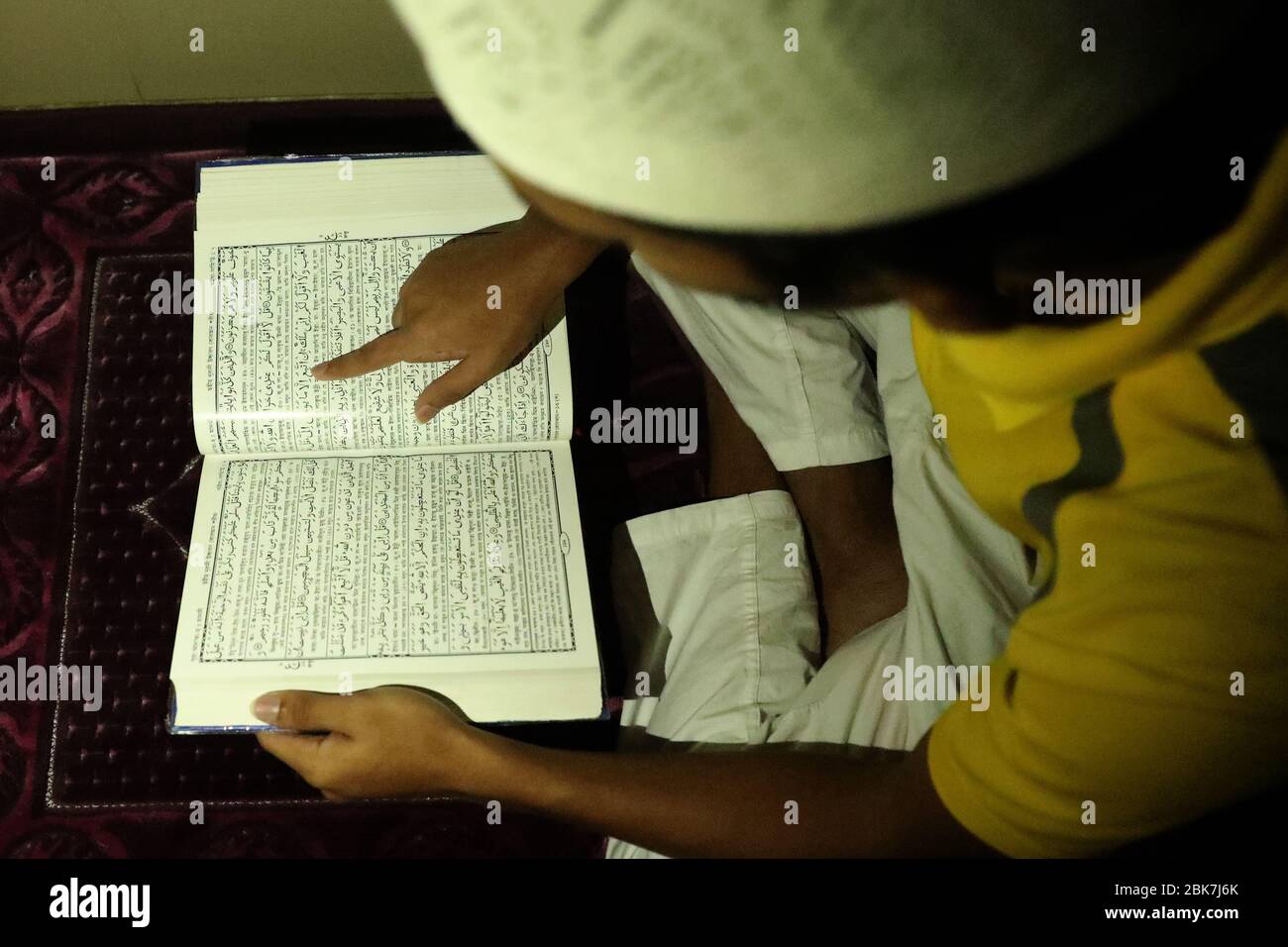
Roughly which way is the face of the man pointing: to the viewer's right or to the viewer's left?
to the viewer's left

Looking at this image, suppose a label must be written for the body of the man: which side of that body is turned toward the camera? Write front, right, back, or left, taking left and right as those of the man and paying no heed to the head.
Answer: left
